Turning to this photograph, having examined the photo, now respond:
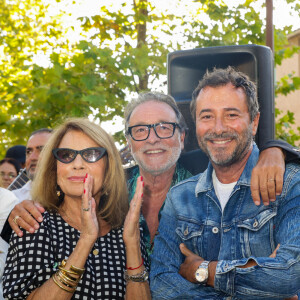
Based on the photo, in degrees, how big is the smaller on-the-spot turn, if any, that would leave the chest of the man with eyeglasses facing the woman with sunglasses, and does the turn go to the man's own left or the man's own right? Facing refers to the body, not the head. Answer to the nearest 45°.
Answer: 0° — they already face them

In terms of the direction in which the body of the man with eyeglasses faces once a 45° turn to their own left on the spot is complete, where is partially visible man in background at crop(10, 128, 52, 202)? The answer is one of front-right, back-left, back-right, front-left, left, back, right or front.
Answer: back

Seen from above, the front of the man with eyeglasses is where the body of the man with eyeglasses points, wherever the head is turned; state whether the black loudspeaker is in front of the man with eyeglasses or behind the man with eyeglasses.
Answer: behind

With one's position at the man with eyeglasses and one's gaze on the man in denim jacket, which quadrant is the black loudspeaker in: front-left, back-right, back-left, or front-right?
back-left

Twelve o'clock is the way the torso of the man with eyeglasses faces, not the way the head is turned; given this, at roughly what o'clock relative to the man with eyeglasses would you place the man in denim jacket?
The man in denim jacket is roughly at 11 o'clock from the man with eyeglasses.

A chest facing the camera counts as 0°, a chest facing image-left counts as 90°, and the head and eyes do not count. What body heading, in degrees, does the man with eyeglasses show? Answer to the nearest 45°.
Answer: approximately 0°
